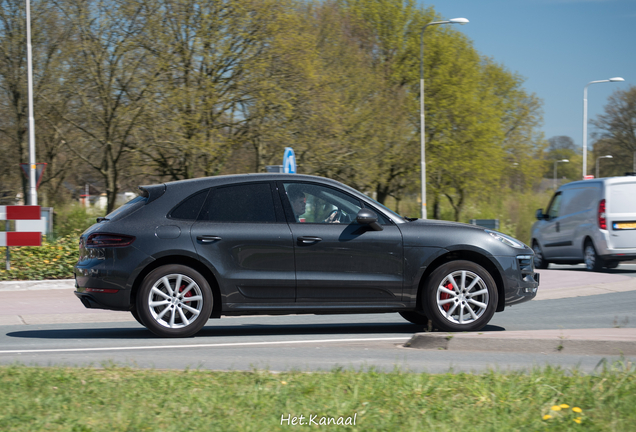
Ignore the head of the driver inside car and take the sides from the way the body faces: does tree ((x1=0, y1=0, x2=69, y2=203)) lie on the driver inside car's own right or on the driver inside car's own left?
on the driver inside car's own left

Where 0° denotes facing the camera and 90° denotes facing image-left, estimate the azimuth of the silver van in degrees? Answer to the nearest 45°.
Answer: approximately 135°

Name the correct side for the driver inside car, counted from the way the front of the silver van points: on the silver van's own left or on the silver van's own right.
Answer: on the silver van's own left

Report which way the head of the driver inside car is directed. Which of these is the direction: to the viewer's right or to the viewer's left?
to the viewer's right

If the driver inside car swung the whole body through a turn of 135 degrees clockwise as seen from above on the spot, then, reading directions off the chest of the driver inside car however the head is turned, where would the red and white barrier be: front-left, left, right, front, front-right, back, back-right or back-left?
right

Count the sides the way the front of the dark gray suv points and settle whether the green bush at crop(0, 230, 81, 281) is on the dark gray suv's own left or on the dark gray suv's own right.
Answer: on the dark gray suv's own left

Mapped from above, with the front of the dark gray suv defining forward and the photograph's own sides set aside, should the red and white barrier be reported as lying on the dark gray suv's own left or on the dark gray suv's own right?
on the dark gray suv's own left

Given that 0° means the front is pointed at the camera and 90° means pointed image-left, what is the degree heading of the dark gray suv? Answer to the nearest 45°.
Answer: approximately 270°

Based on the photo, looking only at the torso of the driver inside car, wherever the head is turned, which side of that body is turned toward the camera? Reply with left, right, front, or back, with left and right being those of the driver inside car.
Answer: right

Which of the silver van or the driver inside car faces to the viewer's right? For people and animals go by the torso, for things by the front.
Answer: the driver inside car

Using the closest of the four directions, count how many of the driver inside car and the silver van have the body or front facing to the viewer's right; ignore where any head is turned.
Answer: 1

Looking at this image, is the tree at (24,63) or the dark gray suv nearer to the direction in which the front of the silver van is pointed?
the tree

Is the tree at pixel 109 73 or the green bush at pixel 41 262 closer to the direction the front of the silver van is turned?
the tree
